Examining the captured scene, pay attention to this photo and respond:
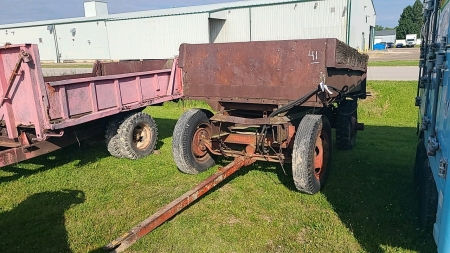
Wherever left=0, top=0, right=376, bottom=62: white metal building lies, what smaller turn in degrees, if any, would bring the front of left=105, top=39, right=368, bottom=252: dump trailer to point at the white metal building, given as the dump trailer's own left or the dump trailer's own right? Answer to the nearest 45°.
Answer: approximately 135° to the dump trailer's own right

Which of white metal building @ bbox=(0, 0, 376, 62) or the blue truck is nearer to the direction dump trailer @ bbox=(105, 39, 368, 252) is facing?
the blue truck

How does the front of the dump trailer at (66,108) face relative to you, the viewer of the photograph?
facing the viewer and to the left of the viewer

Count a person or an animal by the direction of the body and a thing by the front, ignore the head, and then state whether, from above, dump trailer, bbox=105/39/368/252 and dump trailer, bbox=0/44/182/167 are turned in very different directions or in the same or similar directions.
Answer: same or similar directions

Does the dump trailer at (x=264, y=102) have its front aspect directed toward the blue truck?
no

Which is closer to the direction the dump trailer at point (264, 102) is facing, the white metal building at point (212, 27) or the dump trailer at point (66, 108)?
the dump trailer

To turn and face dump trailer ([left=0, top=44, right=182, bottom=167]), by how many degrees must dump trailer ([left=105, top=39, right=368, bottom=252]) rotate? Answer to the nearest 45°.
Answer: approximately 45° to its right

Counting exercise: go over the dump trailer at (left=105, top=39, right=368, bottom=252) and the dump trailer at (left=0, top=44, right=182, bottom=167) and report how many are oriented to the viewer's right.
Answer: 0

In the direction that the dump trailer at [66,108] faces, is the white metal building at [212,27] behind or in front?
behind

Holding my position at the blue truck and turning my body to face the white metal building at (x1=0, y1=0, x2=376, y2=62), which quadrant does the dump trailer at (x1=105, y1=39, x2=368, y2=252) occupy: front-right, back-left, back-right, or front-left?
front-left

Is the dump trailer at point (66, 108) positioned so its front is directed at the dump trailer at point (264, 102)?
no
